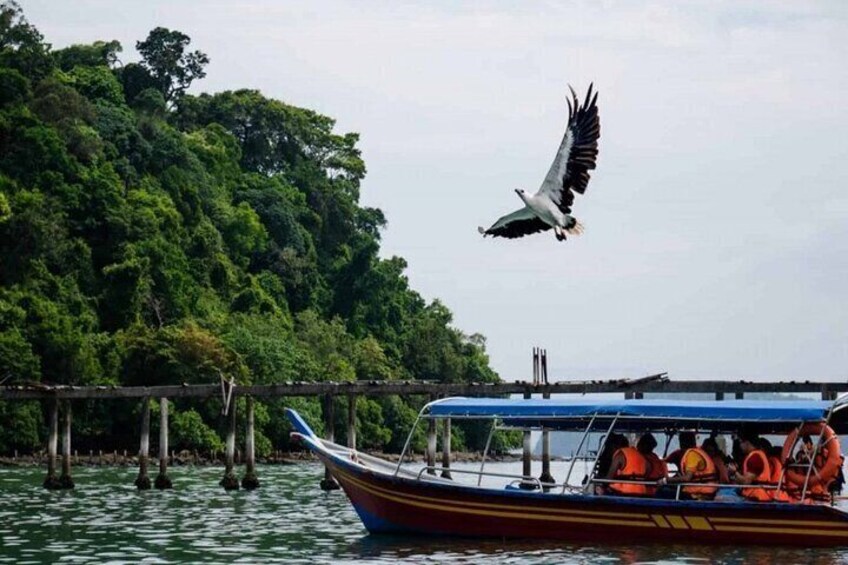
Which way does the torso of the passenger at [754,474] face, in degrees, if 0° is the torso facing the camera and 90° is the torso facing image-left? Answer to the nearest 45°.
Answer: approximately 90°

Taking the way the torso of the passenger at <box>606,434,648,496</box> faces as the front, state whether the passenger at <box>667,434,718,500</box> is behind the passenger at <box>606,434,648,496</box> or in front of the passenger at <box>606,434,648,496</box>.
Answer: behind

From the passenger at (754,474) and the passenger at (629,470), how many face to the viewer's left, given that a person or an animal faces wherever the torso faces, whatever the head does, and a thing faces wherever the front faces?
2

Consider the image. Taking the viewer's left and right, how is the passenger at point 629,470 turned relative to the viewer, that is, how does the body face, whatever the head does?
facing to the left of the viewer

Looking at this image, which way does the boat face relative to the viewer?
to the viewer's left

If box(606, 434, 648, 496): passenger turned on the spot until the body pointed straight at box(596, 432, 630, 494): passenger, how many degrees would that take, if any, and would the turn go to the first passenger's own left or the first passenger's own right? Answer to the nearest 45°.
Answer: approximately 45° to the first passenger's own right

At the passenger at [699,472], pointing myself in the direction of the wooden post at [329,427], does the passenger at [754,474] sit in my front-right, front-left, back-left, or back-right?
back-right
